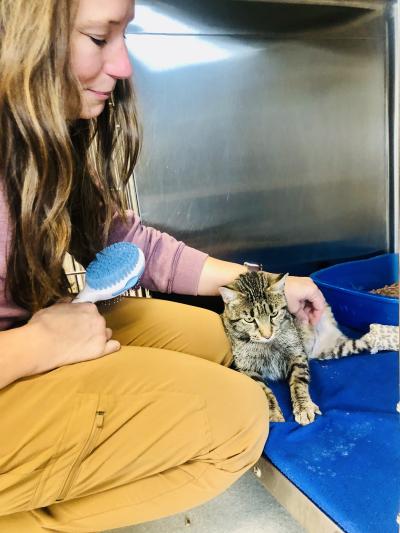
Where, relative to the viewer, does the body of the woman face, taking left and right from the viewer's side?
facing to the right of the viewer

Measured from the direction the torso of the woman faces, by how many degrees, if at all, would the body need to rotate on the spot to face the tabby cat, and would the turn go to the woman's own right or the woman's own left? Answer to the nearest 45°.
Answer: approximately 45° to the woman's own left

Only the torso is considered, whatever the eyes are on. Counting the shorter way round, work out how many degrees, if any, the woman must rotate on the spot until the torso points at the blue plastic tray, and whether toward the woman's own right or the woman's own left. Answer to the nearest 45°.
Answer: approximately 45° to the woman's own left
